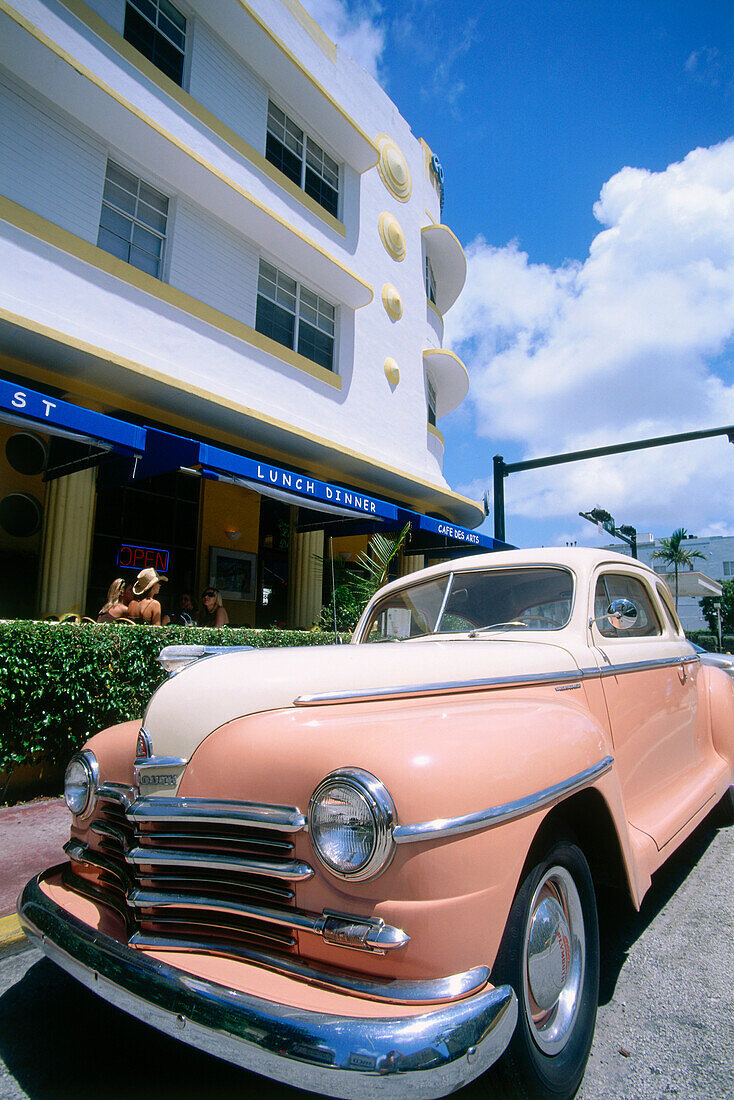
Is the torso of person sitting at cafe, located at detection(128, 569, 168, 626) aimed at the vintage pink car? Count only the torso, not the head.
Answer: no

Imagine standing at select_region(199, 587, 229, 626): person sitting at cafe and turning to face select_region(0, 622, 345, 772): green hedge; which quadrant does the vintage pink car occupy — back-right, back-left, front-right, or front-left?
front-left

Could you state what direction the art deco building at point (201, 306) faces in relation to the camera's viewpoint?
facing the viewer and to the right of the viewer

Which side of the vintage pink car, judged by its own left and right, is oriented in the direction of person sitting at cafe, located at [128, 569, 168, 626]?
right

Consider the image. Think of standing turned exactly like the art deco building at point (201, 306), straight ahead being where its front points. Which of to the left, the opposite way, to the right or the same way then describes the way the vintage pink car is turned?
to the right

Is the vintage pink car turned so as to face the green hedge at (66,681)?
no

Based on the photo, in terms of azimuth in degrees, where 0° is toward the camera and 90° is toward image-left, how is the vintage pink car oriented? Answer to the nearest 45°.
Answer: approximately 45°
